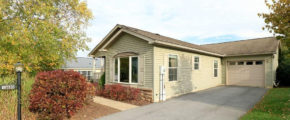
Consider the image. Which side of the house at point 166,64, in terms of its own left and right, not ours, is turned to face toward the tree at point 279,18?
left

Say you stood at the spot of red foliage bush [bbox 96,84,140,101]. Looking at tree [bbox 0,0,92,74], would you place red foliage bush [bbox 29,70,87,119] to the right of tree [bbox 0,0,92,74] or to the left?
left
